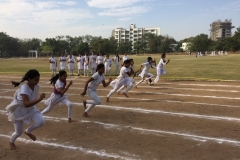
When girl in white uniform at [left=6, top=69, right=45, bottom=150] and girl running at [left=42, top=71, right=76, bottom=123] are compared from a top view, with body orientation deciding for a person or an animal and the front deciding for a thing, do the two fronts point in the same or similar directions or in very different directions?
same or similar directions
